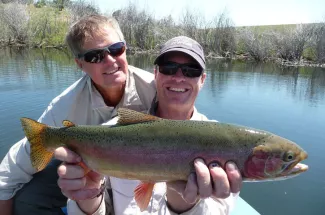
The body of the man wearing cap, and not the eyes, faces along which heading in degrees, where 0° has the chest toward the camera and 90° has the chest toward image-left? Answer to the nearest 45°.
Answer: approximately 0°

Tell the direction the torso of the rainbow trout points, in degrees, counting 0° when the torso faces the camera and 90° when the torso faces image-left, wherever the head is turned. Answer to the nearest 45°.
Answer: approximately 270°
